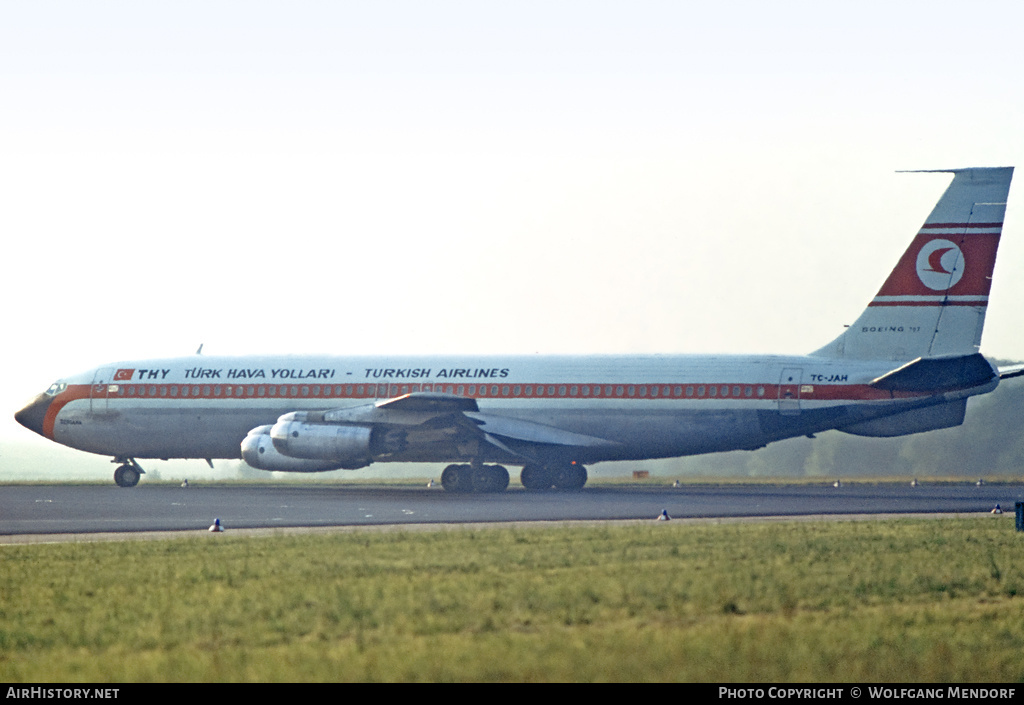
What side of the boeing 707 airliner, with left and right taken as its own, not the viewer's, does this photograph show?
left
